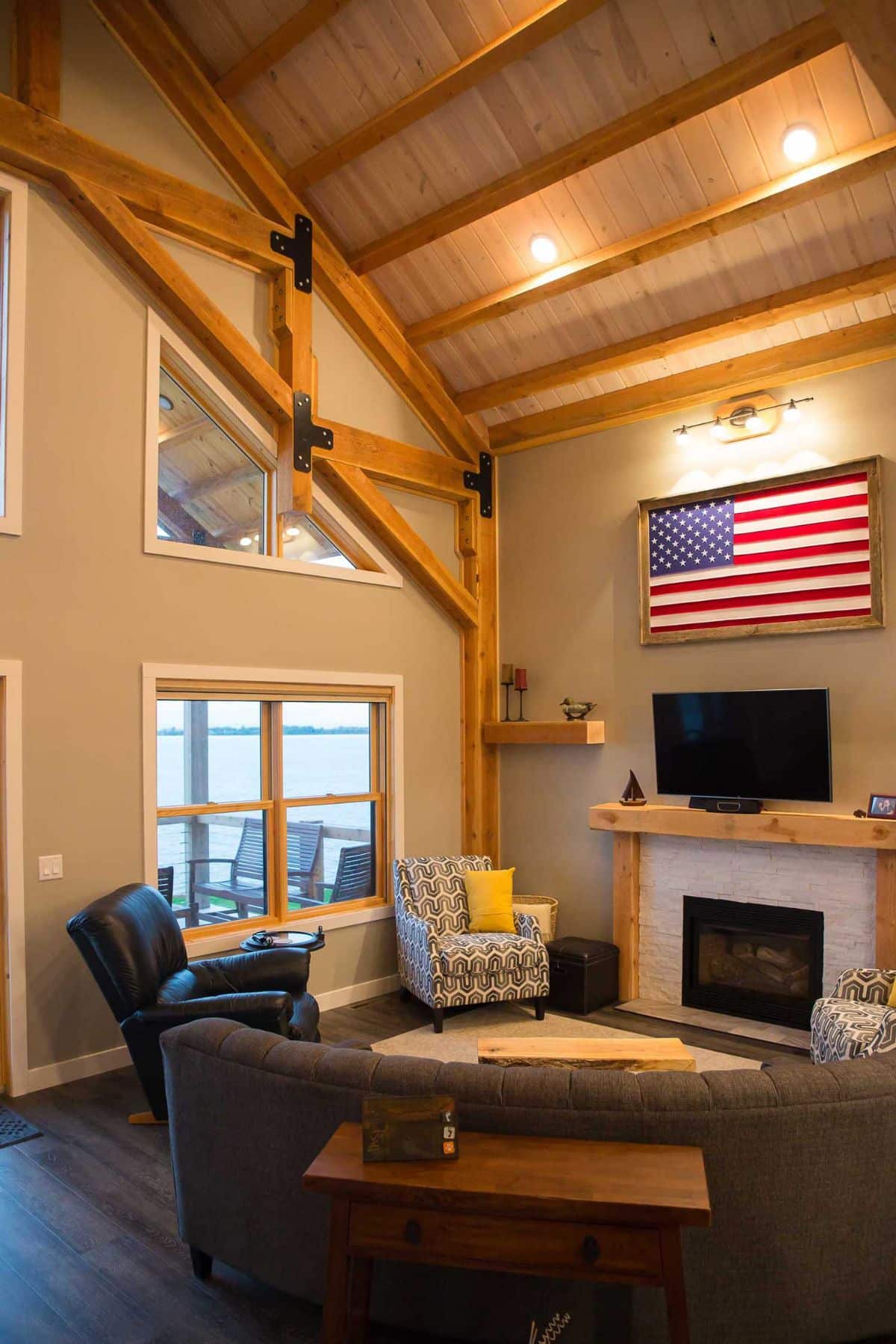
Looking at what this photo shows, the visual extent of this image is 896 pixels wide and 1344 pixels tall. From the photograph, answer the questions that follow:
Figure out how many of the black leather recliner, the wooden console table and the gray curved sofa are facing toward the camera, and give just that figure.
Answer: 1

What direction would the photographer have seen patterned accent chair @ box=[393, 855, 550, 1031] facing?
facing the viewer and to the right of the viewer

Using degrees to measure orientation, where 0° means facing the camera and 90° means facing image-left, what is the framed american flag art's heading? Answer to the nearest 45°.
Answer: approximately 45°

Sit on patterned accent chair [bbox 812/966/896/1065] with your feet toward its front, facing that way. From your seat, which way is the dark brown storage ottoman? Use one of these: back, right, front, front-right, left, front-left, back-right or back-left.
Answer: right

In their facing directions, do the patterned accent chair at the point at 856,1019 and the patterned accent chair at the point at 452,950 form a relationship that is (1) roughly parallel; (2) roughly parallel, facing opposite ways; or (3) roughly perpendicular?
roughly perpendicular

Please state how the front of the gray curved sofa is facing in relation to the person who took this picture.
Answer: facing away from the viewer

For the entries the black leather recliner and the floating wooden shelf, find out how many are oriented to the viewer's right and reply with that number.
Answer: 1

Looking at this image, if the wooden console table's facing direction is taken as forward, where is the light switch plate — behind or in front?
behind

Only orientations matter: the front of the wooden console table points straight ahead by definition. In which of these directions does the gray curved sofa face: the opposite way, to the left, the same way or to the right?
the opposite way

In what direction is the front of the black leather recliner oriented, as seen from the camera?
facing to the right of the viewer

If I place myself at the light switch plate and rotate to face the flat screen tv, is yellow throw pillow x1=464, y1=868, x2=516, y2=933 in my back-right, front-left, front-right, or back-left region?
front-left

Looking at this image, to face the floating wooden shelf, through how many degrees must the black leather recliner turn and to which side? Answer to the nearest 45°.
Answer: approximately 45° to its left

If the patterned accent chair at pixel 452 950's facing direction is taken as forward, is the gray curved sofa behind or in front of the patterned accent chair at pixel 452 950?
in front

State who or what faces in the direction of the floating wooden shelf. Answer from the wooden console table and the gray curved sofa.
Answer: the gray curved sofa

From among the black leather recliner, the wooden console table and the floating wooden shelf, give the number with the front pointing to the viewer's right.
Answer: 1

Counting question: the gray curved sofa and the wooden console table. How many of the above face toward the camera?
1

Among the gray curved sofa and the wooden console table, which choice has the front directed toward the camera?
the wooden console table

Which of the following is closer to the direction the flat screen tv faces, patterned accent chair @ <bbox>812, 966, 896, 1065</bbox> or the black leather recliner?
the black leather recliner

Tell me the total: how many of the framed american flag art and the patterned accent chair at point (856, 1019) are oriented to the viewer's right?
0

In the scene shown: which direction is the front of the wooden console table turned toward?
toward the camera
